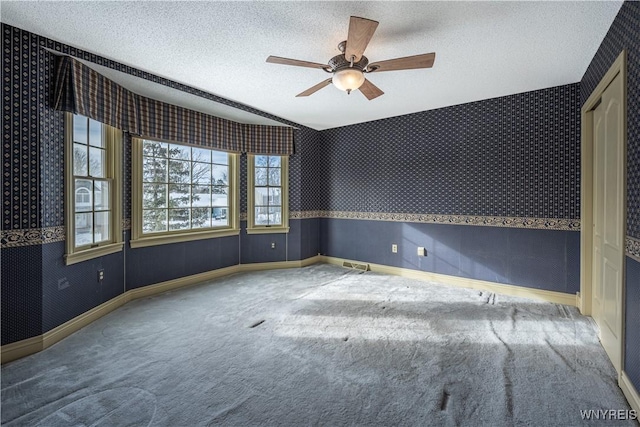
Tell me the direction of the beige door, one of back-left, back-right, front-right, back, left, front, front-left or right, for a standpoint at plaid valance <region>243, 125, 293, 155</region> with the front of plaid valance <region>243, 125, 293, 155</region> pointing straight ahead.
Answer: front-left

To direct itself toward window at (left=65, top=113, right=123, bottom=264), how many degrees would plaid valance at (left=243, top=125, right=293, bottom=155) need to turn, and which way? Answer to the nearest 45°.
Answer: approximately 45° to its right

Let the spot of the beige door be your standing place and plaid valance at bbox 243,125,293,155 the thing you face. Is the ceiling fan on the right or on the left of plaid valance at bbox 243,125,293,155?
left

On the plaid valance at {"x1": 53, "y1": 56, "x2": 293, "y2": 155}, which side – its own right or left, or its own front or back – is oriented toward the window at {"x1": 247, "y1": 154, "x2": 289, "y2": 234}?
left

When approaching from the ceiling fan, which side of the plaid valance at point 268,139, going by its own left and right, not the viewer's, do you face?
front
